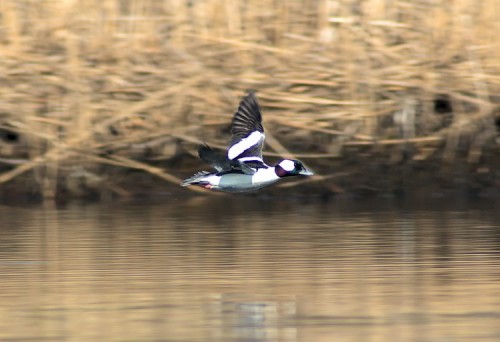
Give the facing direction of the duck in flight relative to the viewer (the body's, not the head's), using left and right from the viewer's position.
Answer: facing to the right of the viewer
